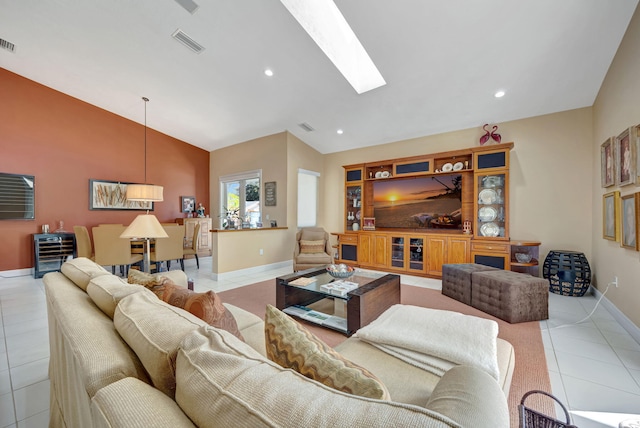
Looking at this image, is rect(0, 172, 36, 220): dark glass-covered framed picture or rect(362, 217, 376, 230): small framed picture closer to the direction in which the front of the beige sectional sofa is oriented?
the small framed picture

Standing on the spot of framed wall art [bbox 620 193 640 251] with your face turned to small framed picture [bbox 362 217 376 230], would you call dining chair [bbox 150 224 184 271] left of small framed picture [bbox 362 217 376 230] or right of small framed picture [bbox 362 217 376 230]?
left

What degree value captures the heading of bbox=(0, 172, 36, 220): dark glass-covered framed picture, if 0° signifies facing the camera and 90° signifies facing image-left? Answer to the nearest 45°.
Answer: approximately 315°

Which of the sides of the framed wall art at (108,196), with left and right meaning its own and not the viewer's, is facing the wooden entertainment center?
front

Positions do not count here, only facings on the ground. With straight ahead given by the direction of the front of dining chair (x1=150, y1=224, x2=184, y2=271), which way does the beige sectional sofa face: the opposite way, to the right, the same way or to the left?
to the right

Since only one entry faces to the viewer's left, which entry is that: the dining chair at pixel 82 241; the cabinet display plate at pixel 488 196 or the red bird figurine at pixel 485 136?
the red bird figurine

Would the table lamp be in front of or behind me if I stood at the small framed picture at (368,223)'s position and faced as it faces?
in front

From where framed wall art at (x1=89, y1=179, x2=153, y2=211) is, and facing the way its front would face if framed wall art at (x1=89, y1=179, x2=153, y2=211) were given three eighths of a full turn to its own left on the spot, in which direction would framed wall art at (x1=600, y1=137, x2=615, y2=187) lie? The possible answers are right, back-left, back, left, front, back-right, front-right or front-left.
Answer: back-right

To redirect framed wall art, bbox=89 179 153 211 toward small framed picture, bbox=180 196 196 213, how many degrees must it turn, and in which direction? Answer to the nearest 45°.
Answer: approximately 45° to its left

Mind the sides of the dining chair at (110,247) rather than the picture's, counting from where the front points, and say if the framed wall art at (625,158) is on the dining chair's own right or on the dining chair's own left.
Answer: on the dining chair's own right

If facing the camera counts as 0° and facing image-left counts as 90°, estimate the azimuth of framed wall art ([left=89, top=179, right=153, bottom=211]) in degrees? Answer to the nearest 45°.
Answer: approximately 315°

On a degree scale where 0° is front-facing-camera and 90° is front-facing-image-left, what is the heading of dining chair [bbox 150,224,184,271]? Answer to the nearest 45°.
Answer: approximately 135°

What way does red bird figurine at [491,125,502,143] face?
to the viewer's left

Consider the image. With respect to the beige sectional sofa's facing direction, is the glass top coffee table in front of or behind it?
in front

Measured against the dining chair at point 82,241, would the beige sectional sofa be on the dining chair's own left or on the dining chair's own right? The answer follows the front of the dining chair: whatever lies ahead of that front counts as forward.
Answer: on the dining chair's own right

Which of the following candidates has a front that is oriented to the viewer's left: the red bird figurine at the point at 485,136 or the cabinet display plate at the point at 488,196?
the red bird figurine

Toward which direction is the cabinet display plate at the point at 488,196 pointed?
toward the camera

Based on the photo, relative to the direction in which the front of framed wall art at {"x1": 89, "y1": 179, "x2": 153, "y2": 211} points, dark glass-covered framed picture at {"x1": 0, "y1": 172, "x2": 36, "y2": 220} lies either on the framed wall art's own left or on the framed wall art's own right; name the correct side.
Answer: on the framed wall art's own right
